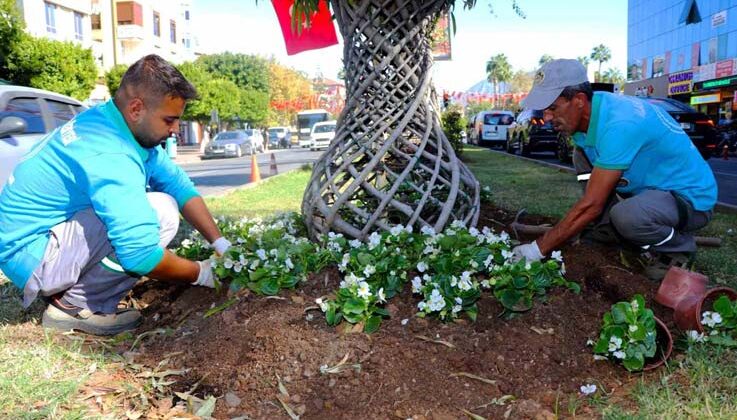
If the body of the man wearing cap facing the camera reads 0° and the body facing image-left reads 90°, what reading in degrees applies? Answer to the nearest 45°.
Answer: approximately 90°

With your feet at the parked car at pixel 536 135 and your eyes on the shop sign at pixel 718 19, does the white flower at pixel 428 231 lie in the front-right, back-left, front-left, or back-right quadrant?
back-right

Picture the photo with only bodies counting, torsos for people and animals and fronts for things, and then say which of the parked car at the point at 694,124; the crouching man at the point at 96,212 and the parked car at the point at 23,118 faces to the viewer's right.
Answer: the crouching man

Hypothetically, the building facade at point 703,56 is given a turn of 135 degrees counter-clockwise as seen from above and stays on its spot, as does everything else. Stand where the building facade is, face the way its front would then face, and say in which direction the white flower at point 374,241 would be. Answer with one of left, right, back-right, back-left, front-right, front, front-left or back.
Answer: right

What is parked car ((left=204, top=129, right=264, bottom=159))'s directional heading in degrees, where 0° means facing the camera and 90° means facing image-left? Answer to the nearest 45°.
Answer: approximately 45°

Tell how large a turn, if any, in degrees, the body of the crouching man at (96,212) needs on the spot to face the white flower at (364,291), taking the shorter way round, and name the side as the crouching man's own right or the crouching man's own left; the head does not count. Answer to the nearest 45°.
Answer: approximately 45° to the crouching man's own right

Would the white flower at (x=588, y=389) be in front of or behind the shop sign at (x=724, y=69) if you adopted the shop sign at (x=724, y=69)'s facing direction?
in front

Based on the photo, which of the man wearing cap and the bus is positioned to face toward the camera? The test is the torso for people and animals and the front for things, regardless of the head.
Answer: the bus

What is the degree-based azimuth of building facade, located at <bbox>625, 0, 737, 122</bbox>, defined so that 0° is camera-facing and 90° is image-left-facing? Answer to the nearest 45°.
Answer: approximately 45°

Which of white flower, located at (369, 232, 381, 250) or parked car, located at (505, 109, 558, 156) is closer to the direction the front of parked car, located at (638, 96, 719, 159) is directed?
the parked car

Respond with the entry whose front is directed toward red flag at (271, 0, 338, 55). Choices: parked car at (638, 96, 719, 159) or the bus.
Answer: the bus

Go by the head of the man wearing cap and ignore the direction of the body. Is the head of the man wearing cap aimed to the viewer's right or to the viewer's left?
to the viewer's left

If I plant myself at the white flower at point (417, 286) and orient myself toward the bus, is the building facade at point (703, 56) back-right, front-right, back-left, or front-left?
front-right

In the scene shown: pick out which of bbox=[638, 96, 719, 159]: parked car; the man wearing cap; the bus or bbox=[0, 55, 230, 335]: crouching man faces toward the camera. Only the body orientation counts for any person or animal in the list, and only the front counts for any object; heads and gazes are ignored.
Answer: the bus

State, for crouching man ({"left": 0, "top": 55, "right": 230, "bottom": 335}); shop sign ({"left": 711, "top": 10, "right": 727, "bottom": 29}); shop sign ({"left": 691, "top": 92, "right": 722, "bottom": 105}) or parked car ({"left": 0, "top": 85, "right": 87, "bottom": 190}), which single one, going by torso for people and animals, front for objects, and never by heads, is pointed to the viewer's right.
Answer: the crouching man

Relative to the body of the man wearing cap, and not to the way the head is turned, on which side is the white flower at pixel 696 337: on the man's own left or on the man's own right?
on the man's own left
